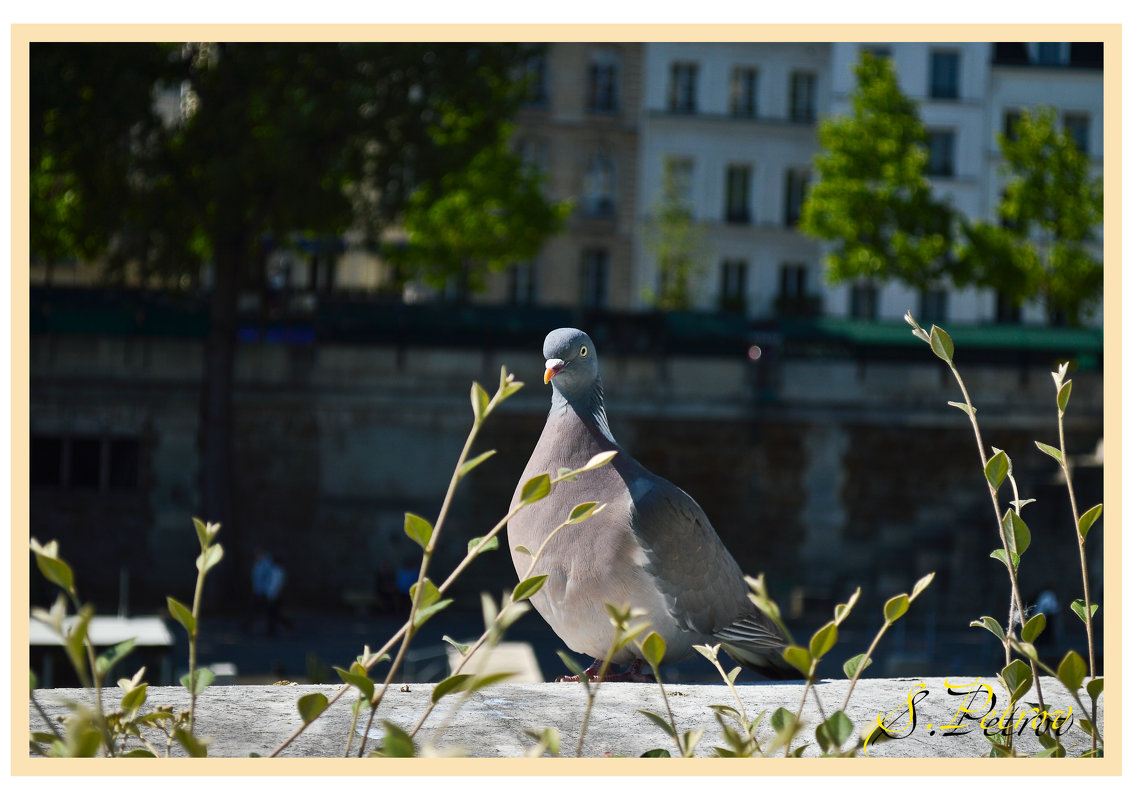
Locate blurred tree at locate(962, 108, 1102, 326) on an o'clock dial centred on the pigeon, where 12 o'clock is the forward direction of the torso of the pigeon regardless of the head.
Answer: The blurred tree is roughly at 5 o'clock from the pigeon.

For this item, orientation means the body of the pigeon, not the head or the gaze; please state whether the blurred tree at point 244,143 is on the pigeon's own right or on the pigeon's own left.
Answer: on the pigeon's own right

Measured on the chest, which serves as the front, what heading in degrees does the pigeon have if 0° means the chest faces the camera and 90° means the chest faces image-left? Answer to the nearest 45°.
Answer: approximately 45°

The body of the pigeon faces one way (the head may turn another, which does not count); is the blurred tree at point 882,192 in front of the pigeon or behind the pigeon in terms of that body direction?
behind

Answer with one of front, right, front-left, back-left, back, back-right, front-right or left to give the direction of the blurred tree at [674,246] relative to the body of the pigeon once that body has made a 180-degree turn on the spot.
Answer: front-left

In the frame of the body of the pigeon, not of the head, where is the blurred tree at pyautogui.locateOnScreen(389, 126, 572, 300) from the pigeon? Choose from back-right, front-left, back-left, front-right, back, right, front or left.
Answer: back-right
